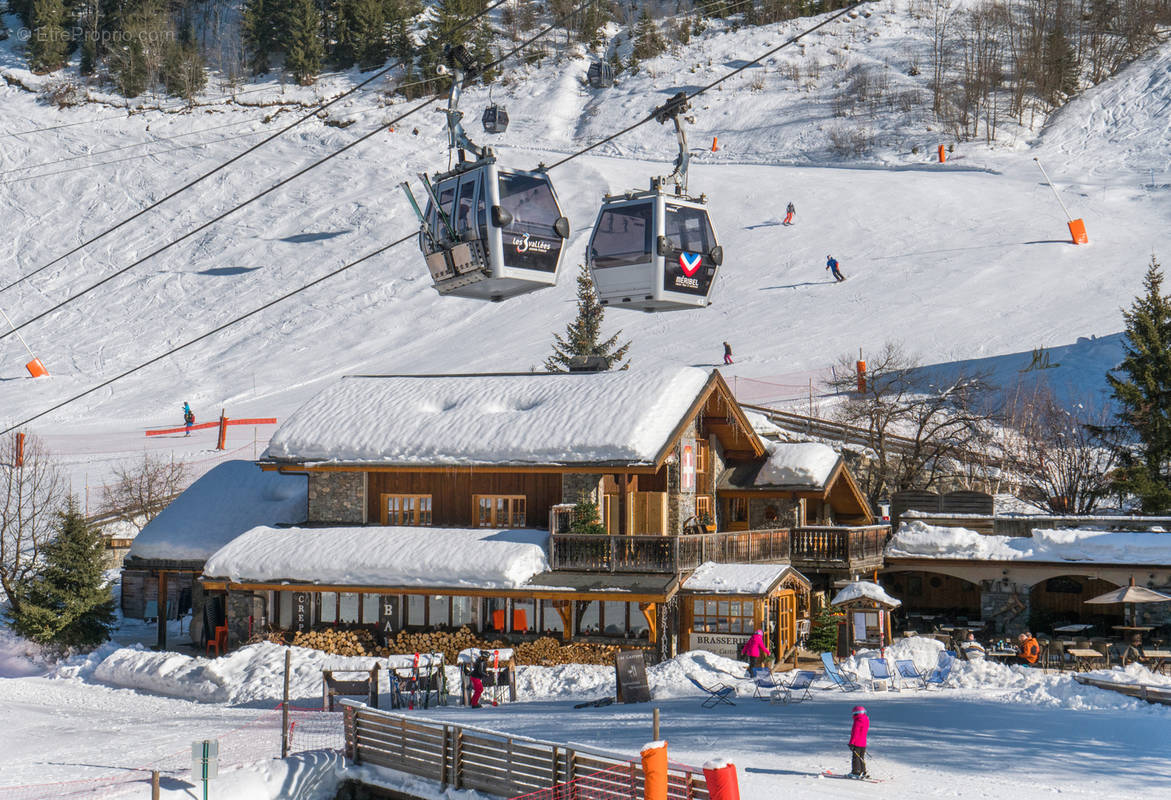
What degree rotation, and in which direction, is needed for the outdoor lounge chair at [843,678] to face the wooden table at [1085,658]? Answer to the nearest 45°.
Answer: approximately 90° to its left

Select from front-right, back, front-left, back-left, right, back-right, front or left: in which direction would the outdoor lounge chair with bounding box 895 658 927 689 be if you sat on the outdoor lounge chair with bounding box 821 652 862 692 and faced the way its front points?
front-left

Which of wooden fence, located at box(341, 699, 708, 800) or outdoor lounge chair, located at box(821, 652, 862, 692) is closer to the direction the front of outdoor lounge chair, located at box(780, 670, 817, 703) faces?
the wooden fence

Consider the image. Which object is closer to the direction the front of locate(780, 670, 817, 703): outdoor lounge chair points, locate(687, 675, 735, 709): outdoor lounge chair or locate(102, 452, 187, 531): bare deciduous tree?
the outdoor lounge chair

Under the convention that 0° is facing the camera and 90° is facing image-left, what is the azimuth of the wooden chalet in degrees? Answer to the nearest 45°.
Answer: approximately 315°

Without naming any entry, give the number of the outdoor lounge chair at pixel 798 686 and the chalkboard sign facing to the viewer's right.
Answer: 0

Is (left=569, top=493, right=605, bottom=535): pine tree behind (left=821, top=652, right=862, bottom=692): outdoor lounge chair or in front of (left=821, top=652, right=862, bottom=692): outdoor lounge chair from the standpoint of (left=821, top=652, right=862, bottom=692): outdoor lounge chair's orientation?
behind

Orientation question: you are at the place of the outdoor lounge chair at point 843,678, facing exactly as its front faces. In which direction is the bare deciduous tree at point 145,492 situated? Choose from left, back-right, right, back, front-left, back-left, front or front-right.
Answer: back

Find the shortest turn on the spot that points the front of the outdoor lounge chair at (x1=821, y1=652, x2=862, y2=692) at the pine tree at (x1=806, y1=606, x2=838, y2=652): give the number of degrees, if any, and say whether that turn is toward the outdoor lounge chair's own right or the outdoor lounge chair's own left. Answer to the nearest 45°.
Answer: approximately 135° to the outdoor lounge chair's own left

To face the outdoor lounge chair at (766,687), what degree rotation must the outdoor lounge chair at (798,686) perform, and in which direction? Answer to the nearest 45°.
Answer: approximately 90° to its right

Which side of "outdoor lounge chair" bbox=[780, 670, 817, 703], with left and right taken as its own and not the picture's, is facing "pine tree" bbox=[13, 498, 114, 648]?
right

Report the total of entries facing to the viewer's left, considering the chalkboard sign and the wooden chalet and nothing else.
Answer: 0
